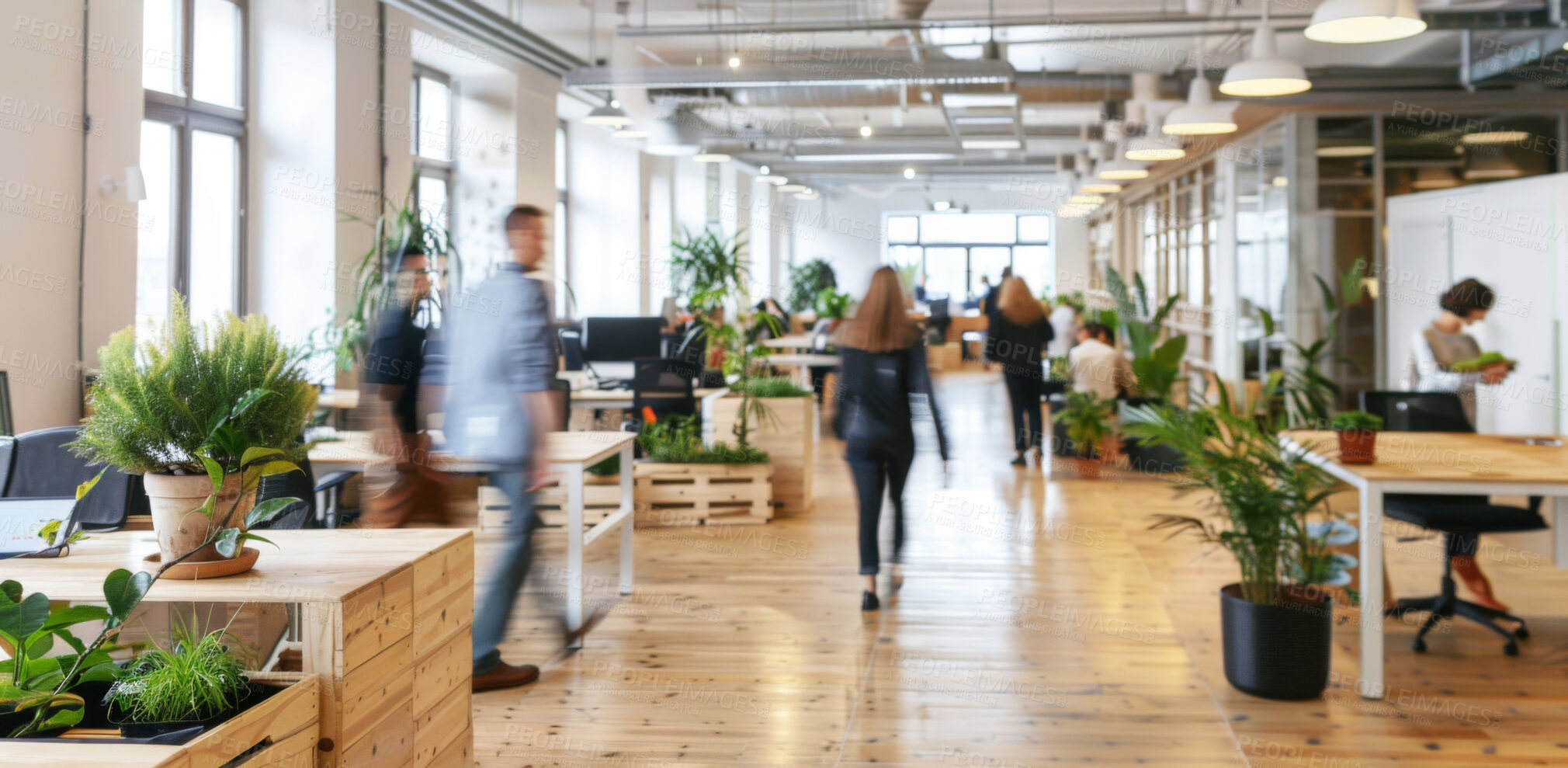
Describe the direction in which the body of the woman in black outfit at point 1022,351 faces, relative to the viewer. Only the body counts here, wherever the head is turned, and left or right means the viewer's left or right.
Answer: facing away from the viewer

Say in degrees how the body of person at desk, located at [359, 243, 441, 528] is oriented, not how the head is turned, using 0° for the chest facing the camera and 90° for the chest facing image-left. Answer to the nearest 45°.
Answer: approximately 315°

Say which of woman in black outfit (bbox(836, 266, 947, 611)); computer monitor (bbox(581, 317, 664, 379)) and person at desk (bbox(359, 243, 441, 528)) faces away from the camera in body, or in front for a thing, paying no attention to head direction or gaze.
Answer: the woman in black outfit

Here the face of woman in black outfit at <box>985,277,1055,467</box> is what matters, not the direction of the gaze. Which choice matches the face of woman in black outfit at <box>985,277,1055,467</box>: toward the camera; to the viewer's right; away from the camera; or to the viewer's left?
away from the camera

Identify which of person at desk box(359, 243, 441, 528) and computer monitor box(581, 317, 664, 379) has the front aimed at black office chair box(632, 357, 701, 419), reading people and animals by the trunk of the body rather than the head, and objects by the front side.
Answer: the computer monitor

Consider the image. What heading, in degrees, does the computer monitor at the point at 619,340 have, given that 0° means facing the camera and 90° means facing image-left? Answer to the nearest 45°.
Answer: approximately 0°

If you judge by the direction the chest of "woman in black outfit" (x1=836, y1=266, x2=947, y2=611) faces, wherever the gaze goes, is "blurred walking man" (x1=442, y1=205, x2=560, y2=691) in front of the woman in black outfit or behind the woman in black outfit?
behind

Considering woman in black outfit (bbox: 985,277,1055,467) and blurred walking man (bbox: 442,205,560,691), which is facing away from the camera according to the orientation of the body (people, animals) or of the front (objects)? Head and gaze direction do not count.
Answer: the woman in black outfit

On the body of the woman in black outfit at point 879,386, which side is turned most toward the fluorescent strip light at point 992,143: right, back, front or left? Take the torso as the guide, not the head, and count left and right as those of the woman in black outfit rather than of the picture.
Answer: front

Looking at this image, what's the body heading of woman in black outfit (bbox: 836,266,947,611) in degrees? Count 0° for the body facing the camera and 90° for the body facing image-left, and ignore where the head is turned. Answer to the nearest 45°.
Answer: approximately 180°
